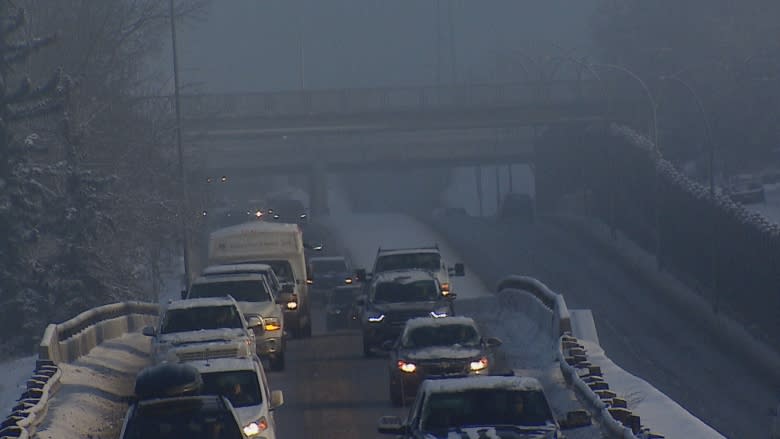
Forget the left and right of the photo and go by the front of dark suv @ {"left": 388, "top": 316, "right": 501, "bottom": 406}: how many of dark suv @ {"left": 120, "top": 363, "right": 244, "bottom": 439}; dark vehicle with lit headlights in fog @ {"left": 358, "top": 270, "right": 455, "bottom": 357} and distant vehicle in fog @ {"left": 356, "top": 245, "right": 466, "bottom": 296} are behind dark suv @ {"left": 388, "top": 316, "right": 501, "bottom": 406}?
2

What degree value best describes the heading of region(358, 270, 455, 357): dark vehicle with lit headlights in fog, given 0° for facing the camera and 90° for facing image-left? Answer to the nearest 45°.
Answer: approximately 0°

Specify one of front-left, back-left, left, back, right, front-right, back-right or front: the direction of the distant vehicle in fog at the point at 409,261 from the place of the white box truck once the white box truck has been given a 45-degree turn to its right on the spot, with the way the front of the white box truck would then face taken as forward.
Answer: back-left

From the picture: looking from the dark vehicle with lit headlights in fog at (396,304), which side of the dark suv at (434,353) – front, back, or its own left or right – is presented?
back

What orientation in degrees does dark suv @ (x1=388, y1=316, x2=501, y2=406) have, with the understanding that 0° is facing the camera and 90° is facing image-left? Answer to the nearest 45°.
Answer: approximately 0°

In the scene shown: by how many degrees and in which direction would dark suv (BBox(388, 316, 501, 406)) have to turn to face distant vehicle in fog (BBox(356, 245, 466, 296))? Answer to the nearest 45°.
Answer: approximately 180°

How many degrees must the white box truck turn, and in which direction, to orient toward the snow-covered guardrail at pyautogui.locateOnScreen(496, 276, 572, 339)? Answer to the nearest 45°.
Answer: approximately 45° to its left

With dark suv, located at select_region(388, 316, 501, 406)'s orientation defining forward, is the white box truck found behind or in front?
behind

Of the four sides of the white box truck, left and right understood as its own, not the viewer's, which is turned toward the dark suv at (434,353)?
front

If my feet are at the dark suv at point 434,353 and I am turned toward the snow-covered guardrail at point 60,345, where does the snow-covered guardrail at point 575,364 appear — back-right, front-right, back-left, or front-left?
back-right

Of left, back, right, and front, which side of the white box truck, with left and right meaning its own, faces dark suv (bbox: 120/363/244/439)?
front

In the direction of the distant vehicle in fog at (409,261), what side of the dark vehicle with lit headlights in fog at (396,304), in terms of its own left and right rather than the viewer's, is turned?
back
